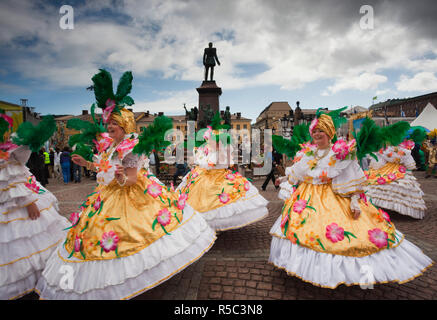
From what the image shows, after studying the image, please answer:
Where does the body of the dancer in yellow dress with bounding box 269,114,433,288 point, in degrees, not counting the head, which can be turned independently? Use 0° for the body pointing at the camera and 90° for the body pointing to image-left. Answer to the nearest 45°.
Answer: approximately 45°

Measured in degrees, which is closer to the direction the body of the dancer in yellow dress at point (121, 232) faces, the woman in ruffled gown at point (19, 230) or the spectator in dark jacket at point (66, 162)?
the woman in ruffled gown

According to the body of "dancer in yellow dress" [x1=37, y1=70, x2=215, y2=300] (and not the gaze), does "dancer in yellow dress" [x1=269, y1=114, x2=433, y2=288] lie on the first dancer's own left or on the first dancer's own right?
on the first dancer's own left

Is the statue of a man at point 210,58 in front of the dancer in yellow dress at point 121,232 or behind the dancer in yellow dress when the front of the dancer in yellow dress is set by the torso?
behind

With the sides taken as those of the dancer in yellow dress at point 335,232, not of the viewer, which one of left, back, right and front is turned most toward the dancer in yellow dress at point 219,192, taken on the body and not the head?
right
